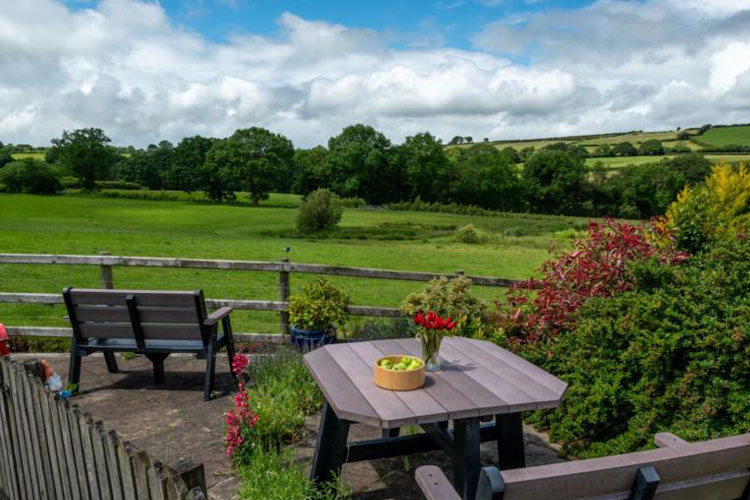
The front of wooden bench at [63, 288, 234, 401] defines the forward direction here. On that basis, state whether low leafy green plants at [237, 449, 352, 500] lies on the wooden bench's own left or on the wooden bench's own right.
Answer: on the wooden bench's own right

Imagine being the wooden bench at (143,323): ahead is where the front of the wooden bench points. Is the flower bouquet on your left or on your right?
on your right

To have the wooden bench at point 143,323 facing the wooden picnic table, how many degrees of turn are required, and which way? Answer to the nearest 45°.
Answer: approximately 90° to its right

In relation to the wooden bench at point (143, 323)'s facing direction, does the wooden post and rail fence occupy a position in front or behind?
in front

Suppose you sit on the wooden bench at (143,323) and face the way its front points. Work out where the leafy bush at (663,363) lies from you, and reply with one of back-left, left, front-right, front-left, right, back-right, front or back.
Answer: right

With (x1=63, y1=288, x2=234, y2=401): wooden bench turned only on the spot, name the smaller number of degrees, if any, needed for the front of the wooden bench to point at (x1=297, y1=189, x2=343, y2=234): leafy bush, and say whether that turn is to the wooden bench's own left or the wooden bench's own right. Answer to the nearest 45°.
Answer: approximately 45° to the wooden bench's own left

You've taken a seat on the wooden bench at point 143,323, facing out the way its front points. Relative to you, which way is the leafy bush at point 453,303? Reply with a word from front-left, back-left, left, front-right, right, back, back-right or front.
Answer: front-right

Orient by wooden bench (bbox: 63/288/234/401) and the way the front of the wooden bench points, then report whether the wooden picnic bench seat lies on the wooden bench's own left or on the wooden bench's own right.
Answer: on the wooden bench's own right

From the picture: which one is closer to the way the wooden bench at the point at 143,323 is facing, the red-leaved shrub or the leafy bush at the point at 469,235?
the leafy bush

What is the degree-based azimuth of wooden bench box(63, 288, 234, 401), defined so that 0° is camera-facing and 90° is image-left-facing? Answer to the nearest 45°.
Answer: approximately 225°

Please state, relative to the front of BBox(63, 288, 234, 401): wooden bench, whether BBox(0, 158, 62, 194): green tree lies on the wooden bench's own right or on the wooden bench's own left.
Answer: on the wooden bench's own left

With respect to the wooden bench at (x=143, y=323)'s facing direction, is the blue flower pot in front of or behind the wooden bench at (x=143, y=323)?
in front
